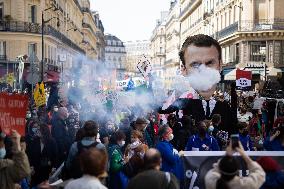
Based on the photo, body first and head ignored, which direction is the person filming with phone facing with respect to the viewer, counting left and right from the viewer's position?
facing away from the viewer

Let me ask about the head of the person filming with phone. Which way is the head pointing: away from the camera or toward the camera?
away from the camera

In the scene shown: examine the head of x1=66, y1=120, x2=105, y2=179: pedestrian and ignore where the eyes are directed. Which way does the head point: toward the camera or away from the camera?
away from the camera

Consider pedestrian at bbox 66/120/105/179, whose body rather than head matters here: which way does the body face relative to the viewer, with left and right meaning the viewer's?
facing away from the viewer

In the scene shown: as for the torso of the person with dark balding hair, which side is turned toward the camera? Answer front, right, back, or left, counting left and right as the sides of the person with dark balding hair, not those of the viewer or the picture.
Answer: back

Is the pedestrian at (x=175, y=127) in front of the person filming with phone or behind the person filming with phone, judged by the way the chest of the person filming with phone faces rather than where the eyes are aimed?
in front
